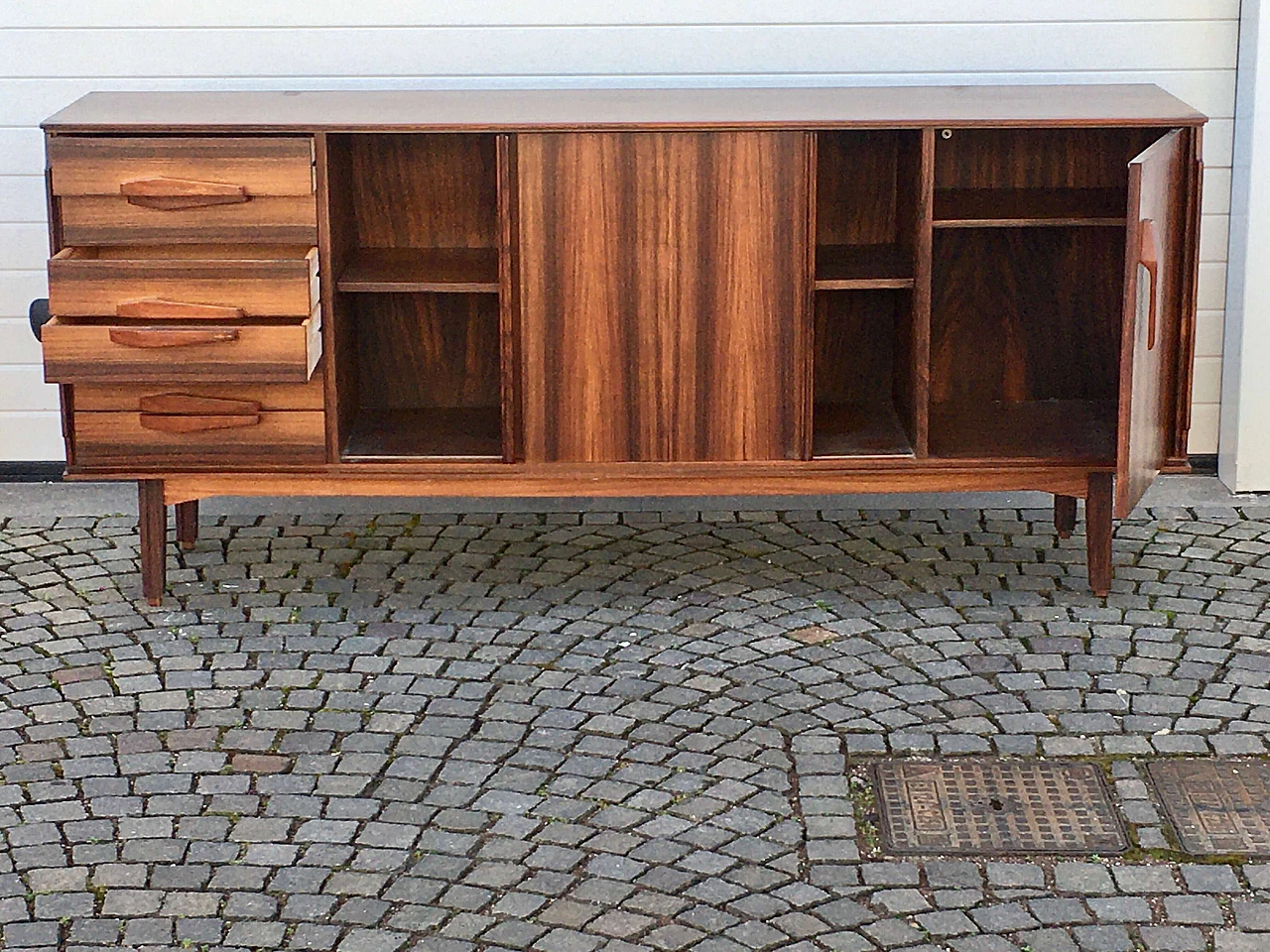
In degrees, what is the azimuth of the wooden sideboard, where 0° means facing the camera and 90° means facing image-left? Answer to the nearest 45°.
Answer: approximately 0°

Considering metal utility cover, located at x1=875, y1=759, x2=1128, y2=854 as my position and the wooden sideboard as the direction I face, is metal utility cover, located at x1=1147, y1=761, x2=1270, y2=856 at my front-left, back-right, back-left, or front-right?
back-right

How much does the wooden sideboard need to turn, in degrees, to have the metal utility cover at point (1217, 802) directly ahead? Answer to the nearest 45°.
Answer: approximately 45° to its left

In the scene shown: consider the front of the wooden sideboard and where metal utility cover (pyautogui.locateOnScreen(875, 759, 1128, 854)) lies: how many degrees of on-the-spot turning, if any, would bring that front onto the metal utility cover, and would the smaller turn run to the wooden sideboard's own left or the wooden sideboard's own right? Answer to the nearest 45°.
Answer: approximately 45° to the wooden sideboard's own left
